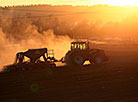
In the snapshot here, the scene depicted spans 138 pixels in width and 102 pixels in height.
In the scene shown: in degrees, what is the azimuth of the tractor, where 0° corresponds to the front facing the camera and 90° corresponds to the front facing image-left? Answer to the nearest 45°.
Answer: approximately 270°
